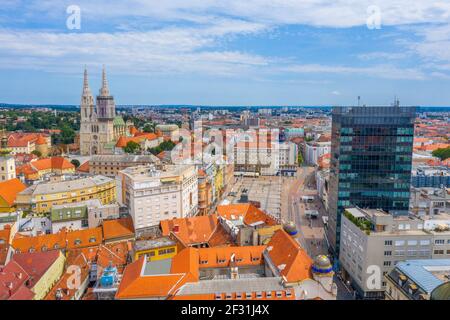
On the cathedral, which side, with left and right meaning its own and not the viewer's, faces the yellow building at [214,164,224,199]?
front

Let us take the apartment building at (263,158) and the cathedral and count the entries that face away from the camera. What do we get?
0

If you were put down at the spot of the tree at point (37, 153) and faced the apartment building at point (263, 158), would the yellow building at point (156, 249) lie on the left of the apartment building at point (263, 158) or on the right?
right

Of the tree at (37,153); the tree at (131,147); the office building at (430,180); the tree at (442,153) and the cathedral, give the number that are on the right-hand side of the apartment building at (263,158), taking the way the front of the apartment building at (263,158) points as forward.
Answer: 3

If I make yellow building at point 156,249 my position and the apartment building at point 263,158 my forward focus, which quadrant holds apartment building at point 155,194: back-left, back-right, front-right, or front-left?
front-left

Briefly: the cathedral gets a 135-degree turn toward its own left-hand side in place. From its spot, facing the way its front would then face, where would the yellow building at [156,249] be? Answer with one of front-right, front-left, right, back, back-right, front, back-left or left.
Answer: right

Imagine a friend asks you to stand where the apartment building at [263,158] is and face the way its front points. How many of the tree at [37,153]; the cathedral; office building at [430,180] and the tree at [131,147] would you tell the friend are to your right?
3

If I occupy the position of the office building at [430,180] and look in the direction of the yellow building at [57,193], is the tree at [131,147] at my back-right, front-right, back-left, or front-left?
front-right

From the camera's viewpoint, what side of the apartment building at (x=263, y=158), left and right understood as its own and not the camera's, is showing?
front

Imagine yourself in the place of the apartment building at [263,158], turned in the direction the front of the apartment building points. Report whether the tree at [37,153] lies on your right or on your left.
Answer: on your right

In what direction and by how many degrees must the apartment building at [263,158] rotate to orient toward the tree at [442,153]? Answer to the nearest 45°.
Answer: approximately 90° to its left

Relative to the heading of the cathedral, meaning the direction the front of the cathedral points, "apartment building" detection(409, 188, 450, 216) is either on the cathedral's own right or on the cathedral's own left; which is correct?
on the cathedral's own left

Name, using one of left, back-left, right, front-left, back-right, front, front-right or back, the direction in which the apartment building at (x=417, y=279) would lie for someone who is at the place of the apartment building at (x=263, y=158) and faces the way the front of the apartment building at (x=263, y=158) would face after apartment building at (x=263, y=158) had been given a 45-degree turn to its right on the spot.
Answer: front-left

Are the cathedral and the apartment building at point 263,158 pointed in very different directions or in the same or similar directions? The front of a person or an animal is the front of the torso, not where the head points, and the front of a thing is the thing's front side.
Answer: same or similar directions

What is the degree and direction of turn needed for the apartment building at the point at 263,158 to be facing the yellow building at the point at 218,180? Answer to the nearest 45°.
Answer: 0° — it already faces it

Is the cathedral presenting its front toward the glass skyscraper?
no

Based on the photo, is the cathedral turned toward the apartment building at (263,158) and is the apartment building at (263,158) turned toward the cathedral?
no

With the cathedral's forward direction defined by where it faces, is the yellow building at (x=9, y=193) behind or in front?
in front
